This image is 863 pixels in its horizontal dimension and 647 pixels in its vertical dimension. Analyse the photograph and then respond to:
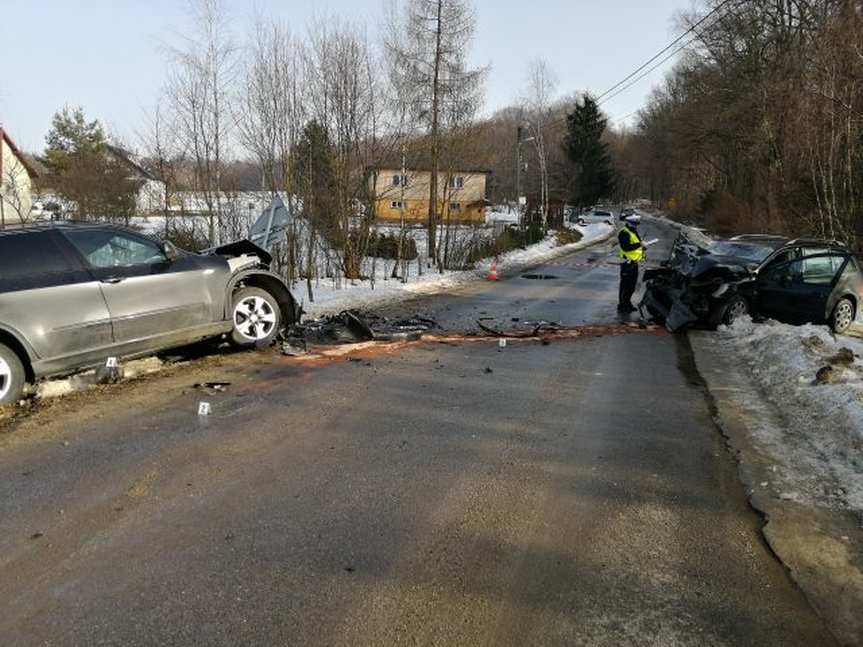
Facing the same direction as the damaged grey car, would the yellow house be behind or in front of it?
in front

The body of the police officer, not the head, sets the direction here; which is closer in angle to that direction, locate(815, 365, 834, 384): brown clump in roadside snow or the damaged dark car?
the damaged dark car

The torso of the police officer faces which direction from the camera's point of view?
to the viewer's right

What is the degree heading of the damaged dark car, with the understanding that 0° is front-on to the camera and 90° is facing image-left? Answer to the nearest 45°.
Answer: approximately 45°

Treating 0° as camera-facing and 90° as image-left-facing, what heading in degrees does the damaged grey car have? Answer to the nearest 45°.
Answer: approximately 225°

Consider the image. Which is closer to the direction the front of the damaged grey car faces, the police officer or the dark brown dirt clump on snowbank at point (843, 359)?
the police officer

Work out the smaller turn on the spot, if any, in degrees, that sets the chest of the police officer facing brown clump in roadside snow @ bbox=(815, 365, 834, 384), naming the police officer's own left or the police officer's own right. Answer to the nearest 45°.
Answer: approximately 90° to the police officer's own right

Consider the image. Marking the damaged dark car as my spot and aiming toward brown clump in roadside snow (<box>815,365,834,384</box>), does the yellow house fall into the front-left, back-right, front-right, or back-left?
back-right
